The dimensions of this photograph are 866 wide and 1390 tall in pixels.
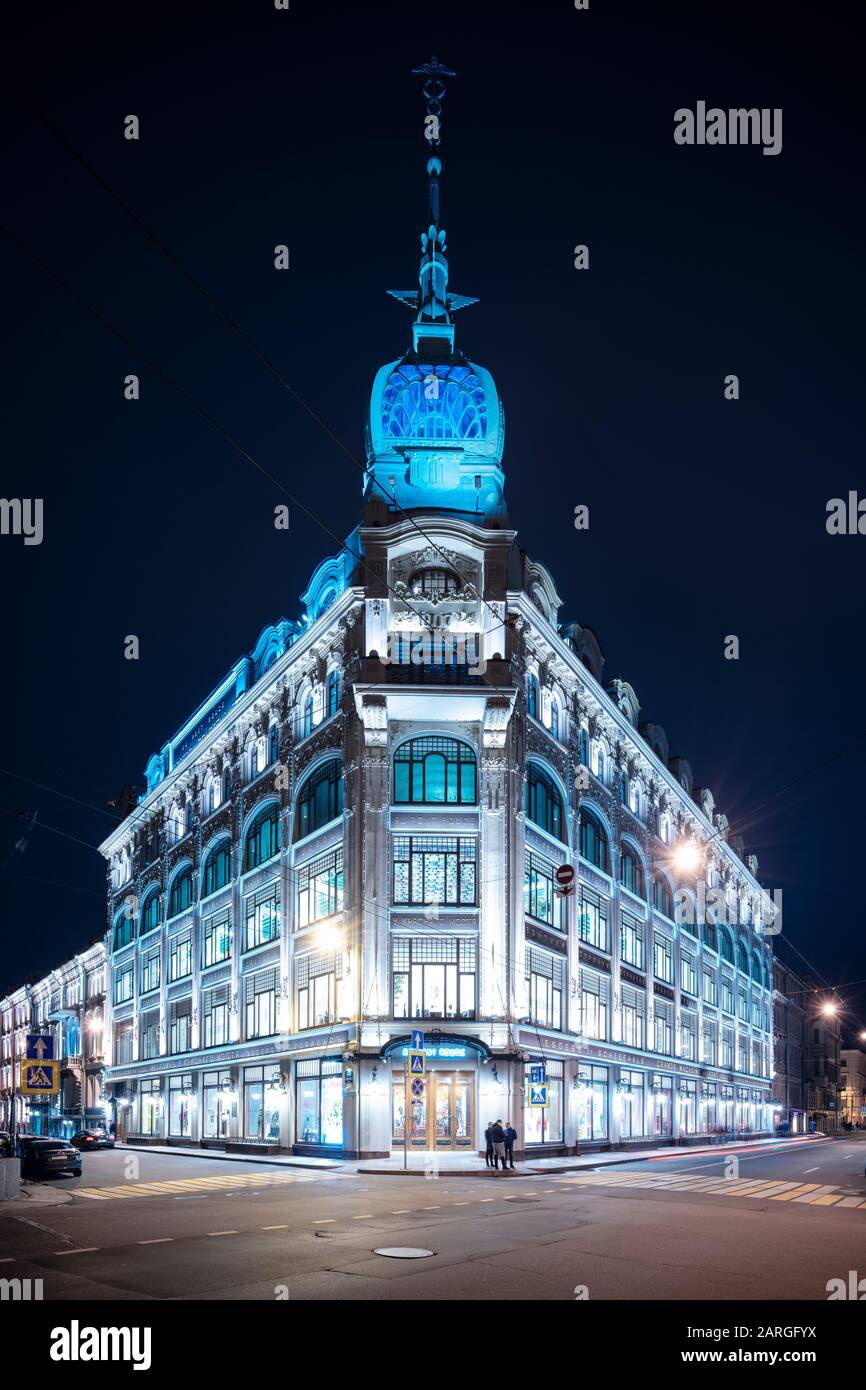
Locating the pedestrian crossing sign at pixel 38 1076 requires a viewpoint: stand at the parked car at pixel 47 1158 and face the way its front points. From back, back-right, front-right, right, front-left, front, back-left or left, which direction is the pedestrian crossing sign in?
back-left

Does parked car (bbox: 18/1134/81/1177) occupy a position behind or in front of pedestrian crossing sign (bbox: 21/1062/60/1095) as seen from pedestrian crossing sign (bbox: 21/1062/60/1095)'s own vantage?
behind

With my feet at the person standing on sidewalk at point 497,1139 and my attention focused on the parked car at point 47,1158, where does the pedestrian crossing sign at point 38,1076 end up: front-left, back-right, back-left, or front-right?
front-left

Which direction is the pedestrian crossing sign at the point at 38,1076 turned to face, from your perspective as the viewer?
facing the viewer

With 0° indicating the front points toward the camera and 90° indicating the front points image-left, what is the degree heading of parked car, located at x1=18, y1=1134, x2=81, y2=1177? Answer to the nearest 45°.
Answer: approximately 135°

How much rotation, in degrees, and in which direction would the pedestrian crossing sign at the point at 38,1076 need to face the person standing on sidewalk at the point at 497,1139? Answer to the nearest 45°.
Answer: approximately 135° to its left

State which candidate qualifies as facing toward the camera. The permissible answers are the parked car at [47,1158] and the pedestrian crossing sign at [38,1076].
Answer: the pedestrian crossing sign

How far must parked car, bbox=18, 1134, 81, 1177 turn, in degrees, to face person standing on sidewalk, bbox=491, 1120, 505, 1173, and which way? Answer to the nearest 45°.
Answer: approximately 135° to its right

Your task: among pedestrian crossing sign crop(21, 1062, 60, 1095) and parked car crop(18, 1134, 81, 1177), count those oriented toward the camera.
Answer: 1
